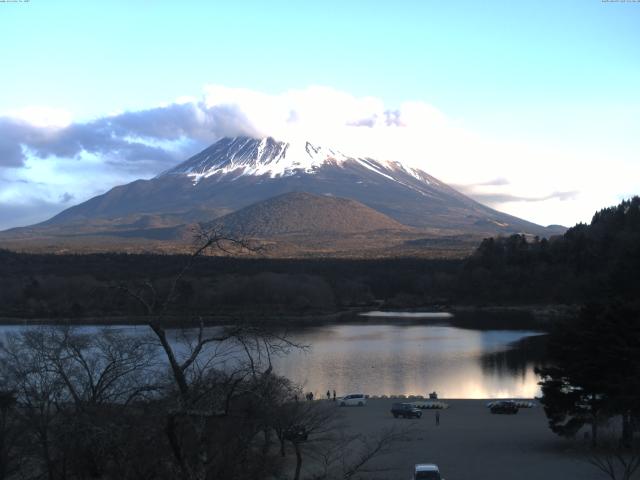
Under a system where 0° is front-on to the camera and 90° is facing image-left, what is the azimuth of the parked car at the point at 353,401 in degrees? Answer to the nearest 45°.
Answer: approximately 90°

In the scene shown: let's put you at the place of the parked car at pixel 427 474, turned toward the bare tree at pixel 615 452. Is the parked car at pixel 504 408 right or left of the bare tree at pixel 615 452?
left

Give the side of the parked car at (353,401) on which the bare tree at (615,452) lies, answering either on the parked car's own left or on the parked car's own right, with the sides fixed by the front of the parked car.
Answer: on the parked car's own left

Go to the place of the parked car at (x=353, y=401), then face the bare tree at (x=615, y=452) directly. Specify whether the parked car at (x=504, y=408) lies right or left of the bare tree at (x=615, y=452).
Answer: left

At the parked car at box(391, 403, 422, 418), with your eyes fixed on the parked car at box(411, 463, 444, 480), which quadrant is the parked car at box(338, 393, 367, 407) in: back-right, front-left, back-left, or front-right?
back-right

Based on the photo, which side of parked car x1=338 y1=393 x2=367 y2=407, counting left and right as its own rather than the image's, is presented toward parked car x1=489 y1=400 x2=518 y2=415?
back

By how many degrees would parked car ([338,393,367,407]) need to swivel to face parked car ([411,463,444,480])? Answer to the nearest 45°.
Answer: approximately 90° to its left

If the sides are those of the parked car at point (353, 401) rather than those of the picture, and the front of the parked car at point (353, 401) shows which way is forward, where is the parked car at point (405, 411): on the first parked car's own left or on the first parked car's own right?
on the first parked car's own left
